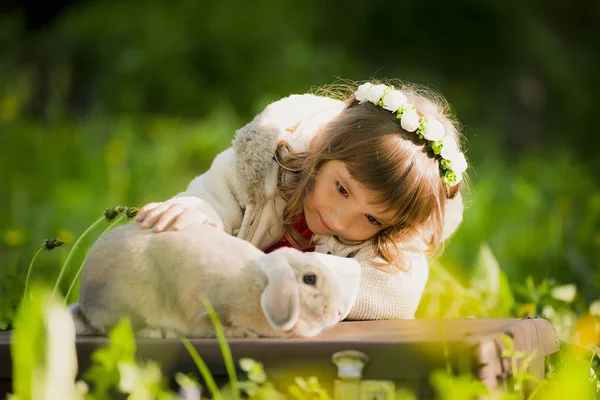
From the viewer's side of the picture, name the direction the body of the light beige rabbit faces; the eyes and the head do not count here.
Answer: to the viewer's right

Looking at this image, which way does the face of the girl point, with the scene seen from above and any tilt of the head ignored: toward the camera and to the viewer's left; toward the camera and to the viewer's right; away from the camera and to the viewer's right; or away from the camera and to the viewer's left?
toward the camera and to the viewer's left

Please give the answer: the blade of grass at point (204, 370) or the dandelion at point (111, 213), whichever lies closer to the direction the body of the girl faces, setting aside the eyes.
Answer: the blade of grass

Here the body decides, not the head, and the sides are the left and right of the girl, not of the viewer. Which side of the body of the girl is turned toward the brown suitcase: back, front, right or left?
front

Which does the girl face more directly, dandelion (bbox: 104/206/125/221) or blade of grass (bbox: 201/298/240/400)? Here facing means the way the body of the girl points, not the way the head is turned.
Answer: the blade of grass

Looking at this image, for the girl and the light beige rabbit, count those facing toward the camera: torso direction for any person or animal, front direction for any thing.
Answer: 1

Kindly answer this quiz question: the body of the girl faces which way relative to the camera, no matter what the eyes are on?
toward the camera

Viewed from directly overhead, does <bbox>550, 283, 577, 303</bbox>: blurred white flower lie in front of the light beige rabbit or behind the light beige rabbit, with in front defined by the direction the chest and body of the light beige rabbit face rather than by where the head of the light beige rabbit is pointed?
in front

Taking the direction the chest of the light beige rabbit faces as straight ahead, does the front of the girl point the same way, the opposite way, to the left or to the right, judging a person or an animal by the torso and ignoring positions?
to the right

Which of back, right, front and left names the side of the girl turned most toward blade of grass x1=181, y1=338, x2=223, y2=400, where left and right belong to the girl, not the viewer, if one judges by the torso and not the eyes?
front
